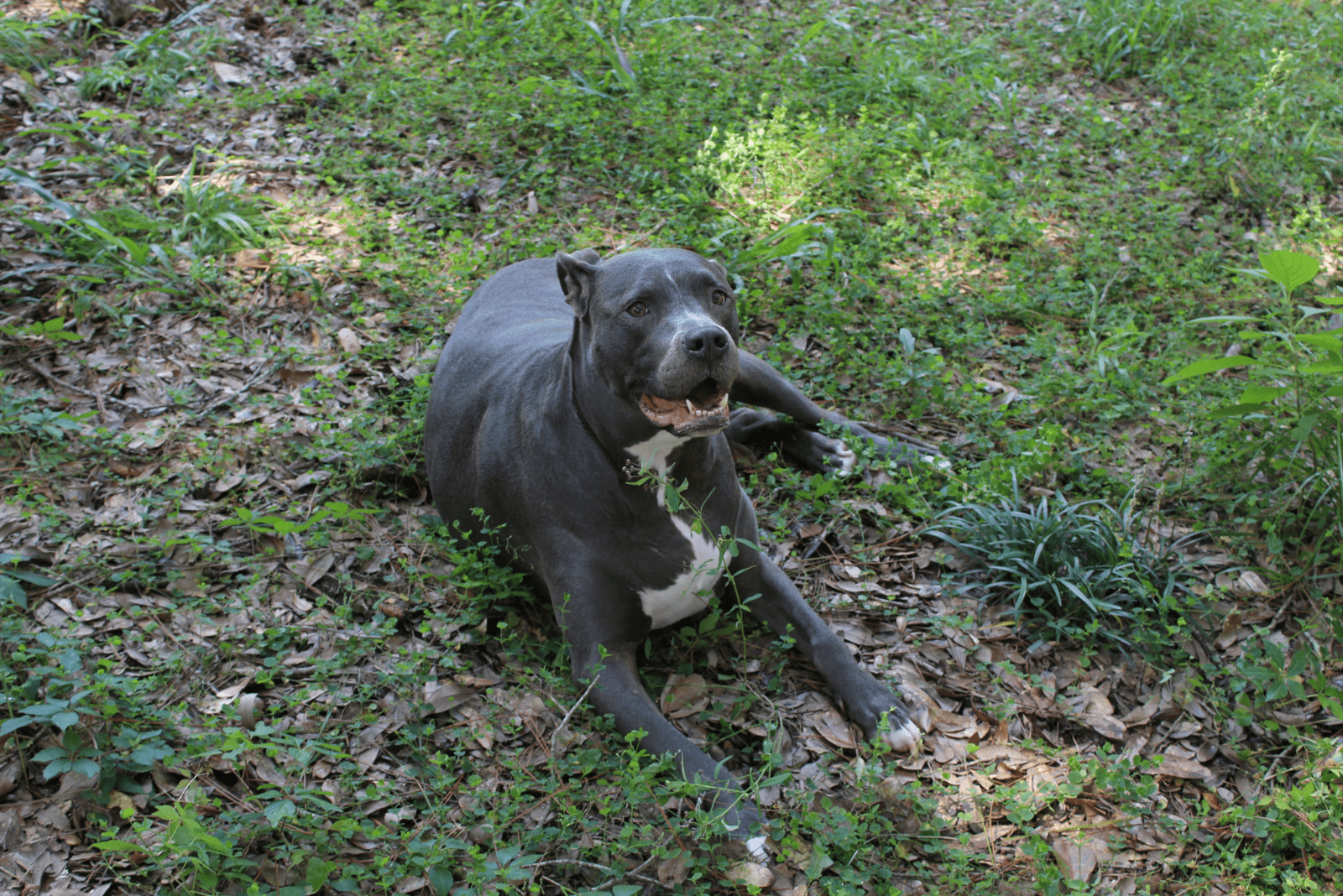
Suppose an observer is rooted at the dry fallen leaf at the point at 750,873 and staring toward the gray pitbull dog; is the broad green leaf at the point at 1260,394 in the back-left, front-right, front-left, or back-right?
front-right

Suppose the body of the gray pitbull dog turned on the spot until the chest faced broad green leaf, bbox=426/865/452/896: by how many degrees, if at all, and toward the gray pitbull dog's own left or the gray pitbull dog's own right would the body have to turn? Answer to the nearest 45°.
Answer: approximately 45° to the gray pitbull dog's own right

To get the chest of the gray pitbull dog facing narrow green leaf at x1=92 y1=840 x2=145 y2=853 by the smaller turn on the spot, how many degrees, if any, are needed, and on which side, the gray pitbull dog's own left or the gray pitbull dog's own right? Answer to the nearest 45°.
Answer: approximately 90° to the gray pitbull dog's own right

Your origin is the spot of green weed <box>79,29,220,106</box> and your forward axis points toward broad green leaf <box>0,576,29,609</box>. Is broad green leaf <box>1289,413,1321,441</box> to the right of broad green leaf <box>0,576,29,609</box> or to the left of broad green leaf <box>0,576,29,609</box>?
left

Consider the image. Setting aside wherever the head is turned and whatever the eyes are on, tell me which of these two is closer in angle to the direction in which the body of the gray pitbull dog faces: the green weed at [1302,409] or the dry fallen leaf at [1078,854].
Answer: the dry fallen leaf

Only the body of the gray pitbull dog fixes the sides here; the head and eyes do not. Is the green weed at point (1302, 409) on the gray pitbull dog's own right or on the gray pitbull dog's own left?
on the gray pitbull dog's own left

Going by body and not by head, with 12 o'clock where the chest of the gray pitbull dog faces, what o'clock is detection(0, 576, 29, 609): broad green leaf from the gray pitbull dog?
The broad green leaf is roughly at 4 o'clock from the gray pitbull dog.

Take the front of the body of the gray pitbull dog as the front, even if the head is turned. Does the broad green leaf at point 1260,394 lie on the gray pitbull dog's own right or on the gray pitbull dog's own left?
on the gray pitbull dog's own left

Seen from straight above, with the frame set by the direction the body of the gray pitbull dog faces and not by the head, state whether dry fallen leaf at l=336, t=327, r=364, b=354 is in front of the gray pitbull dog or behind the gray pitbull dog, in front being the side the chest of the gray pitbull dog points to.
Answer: behind

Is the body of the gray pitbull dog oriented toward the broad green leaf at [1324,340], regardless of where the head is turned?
no

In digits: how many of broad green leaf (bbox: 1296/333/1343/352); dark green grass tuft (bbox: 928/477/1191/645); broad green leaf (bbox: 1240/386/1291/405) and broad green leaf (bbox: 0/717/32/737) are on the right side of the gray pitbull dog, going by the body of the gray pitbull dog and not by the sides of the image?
1

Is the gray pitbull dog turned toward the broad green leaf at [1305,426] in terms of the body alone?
no

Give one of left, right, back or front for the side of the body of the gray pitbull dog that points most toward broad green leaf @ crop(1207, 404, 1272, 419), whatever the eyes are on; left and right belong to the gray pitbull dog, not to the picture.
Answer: left

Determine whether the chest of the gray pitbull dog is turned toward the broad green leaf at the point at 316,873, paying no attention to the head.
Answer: no

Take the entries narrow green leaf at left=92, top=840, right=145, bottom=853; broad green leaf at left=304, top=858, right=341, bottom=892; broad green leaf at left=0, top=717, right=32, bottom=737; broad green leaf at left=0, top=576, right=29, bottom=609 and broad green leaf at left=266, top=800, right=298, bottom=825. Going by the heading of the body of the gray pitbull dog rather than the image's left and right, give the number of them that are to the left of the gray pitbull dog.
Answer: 0

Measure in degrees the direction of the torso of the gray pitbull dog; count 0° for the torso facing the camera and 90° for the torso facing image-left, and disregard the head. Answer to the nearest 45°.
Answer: approximately 315°
